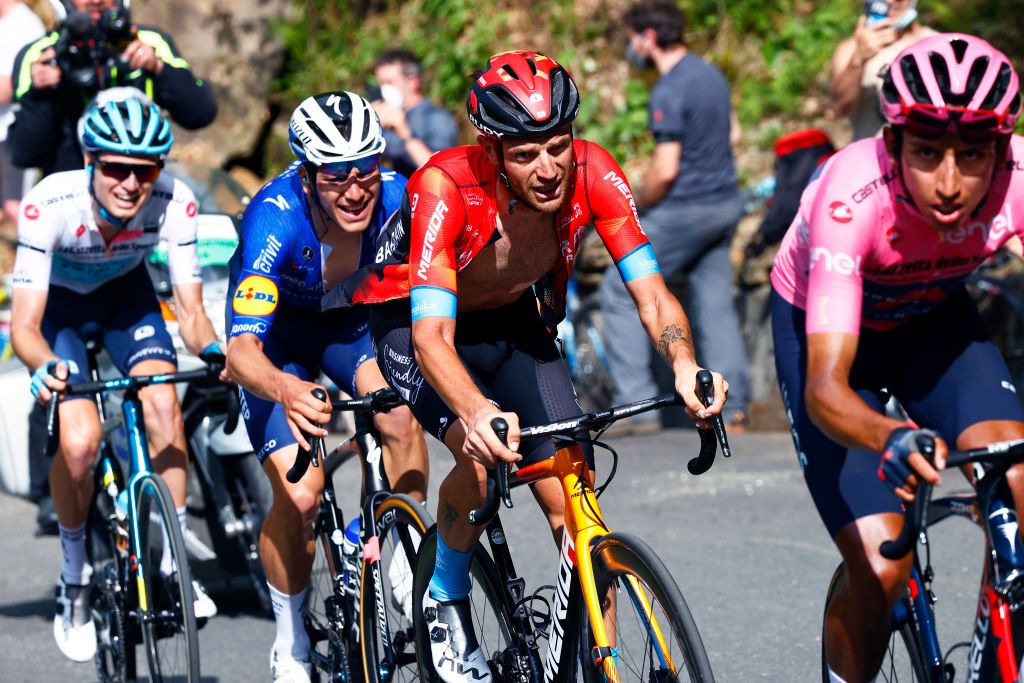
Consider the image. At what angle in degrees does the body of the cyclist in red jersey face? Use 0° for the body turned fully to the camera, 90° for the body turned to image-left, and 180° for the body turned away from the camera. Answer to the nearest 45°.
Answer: approximately 315°

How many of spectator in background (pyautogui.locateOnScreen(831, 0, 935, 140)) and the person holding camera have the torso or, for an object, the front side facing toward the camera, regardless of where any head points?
2

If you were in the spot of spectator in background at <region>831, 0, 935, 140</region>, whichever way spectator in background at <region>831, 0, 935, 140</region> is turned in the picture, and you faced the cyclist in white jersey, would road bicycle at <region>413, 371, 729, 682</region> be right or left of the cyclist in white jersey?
left

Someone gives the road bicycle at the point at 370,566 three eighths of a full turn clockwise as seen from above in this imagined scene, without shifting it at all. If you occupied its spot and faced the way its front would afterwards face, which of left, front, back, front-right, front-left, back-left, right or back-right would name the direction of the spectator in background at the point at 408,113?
right

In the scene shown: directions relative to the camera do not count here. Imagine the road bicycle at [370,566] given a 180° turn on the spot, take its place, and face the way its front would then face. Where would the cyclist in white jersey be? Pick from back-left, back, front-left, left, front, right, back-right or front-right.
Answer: front

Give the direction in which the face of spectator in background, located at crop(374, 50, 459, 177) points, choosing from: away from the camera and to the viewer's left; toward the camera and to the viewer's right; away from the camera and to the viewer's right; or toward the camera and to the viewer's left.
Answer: toward the camera and to the viewer's left

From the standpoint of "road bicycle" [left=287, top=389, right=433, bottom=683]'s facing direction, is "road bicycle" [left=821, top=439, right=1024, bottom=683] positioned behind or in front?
in front

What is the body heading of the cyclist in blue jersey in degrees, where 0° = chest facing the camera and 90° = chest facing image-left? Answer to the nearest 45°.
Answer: approximately 315°

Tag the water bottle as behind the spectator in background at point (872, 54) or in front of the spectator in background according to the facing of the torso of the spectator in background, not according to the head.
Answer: in front

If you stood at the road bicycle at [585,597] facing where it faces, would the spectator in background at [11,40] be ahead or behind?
behind
